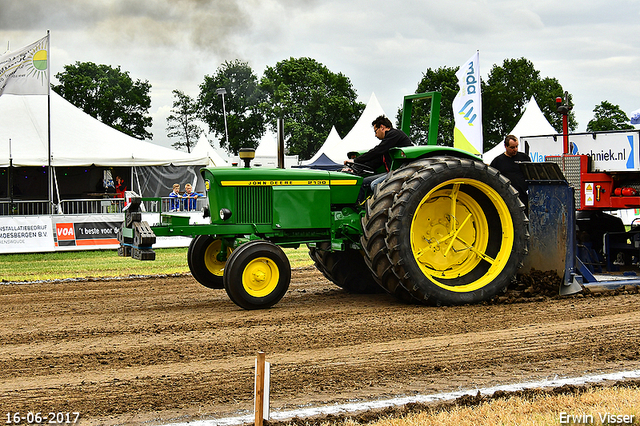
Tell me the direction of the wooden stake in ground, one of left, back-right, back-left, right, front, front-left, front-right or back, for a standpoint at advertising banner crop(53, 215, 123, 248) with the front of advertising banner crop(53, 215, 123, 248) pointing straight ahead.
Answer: front

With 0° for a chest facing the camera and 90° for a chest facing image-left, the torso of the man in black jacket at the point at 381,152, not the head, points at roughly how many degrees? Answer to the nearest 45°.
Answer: approximately 90°

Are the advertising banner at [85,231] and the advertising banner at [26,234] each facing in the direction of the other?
no

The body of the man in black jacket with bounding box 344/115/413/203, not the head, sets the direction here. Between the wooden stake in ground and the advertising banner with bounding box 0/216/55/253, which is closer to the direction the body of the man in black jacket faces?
the advertising banner

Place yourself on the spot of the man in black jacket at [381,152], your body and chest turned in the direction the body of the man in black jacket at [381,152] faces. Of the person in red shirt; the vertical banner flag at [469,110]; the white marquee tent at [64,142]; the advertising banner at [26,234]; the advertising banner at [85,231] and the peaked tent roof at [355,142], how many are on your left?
0

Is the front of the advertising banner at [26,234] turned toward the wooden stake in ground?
yes

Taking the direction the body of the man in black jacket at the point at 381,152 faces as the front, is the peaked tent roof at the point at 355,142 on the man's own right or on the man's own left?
on the man's own right

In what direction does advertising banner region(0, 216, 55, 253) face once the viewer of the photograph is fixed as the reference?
facing the viewer

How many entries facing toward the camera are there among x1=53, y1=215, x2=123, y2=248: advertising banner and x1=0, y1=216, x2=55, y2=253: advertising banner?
2

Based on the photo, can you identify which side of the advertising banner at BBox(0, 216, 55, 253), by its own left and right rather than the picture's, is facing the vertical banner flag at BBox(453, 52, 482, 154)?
left

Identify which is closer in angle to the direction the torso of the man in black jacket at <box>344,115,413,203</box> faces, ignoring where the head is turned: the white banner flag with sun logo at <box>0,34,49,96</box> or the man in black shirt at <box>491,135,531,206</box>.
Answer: the white banner flag with sun logo

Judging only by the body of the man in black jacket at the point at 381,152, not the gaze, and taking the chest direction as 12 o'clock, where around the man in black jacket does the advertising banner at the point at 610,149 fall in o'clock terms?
The advertising banner is roughly at 5 o'clock from the man in black jacket.

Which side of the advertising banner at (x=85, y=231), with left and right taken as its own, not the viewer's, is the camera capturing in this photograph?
front

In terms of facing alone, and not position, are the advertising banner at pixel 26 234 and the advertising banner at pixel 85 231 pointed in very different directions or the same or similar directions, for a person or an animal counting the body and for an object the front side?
same or similar directions

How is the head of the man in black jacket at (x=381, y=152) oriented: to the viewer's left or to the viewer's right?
to the viewer's left

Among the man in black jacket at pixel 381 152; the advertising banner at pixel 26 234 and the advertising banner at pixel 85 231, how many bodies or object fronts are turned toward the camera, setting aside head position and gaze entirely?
2

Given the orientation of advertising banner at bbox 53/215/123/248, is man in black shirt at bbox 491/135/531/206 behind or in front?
in front
